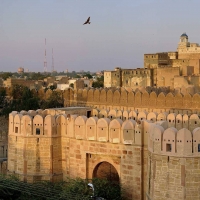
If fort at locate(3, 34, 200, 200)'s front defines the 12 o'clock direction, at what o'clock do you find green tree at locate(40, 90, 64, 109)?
The green tree is roughly at 4 o'clock from the fort.

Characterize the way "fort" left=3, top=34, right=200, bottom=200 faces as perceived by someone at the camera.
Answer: facing the viewer and to the left of the viewer
